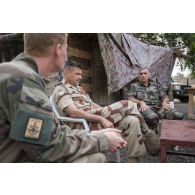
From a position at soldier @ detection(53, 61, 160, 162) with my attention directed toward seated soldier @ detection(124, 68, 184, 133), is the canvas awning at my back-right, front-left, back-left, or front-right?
front-left

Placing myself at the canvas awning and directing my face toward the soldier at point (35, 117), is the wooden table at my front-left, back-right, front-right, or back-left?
front-left

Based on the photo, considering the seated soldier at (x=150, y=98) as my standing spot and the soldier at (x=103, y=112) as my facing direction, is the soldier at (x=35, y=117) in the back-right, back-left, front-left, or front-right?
front-left

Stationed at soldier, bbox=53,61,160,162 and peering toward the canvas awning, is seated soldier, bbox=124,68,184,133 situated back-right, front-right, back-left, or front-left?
front-right

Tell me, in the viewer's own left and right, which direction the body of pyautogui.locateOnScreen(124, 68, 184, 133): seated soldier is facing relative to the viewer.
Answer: facing the viewer

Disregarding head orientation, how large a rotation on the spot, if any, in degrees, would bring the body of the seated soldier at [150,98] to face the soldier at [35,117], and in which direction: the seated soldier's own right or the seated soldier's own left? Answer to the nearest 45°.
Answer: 0° — they already face them

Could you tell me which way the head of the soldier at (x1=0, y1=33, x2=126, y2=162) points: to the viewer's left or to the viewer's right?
to the viewer's right
